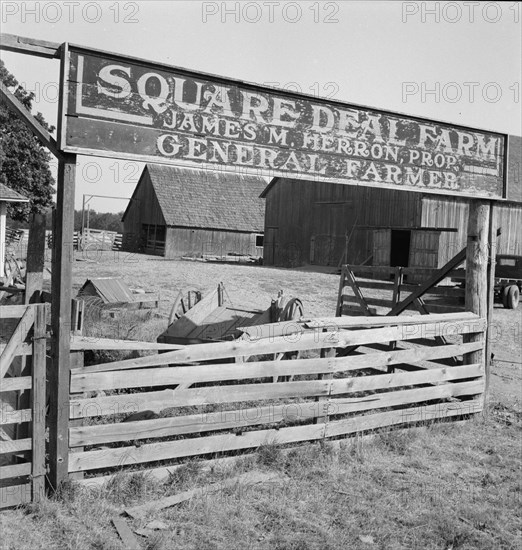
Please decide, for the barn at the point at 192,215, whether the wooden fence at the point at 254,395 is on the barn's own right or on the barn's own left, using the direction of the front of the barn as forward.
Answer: on the barn's own left

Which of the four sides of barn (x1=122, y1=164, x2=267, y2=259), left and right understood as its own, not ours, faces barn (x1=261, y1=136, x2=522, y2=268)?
left

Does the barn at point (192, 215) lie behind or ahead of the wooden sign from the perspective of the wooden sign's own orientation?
behind

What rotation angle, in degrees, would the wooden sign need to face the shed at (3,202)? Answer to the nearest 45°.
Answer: approximately 180°

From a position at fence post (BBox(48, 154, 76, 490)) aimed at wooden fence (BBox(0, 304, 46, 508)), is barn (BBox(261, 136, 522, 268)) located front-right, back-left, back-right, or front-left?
back-right

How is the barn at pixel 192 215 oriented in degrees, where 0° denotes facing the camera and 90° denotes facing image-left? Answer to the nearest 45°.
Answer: approximately 45°

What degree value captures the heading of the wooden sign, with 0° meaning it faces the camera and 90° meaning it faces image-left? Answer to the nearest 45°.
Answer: approximately 315°

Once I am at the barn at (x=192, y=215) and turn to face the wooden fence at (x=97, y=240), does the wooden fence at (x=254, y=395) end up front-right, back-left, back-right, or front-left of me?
back-left
